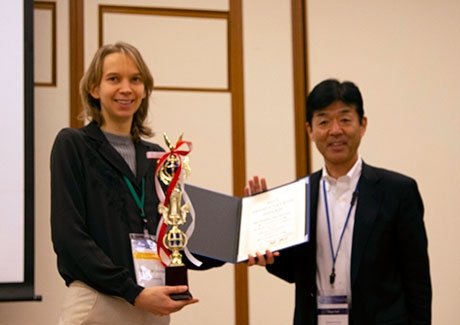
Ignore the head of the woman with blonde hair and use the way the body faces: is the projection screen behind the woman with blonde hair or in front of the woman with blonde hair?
behind

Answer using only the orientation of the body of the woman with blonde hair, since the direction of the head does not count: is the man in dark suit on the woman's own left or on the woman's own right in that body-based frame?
on the woman's own left

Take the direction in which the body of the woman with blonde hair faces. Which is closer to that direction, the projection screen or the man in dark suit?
the man in dark suit

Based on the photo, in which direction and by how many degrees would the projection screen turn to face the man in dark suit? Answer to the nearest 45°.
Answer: approximately 45° to its left

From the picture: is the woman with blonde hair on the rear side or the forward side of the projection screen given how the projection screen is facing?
on the forward side

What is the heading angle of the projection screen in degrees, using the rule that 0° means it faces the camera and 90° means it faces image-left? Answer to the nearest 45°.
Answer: approximately 0°

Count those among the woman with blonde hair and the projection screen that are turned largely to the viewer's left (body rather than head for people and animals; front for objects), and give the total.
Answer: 0

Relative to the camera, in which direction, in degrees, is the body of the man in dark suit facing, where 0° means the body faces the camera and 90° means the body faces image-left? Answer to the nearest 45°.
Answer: approximately 45°
